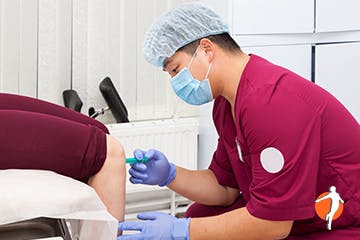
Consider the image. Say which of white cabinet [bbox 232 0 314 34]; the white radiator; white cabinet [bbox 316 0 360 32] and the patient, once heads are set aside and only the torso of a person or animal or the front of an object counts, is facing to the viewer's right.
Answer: the patient

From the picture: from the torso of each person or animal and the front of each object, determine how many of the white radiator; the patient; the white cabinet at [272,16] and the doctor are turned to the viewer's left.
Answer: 1

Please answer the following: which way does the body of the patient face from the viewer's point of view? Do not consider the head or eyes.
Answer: to the viewer's right

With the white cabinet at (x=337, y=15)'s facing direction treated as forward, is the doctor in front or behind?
in front

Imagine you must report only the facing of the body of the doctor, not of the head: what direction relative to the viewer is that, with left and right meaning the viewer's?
facing to the left of the viewer

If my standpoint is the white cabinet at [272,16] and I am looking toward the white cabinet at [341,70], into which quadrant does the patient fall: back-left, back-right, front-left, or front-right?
back-right

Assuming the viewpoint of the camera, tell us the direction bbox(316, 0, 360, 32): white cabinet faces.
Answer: facing the viewer

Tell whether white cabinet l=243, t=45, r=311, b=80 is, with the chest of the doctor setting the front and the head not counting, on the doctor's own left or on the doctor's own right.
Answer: on the doctor's own right

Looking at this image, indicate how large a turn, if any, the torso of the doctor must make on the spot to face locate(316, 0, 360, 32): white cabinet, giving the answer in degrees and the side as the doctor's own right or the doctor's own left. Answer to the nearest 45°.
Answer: approximately 90° to the doctor's own right

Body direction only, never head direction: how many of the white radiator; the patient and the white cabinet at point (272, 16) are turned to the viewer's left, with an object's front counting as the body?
0

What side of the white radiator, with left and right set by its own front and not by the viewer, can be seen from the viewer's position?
front

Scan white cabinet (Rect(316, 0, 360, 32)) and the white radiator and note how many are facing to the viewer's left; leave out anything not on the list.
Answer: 0

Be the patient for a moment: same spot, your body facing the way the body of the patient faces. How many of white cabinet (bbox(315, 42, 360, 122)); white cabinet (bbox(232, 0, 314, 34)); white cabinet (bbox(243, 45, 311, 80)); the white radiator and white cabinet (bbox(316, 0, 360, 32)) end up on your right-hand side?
0

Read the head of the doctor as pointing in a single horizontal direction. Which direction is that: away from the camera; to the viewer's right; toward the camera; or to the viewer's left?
to the viewer's left

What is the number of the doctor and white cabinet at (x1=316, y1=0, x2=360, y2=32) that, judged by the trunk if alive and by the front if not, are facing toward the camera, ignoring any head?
1
